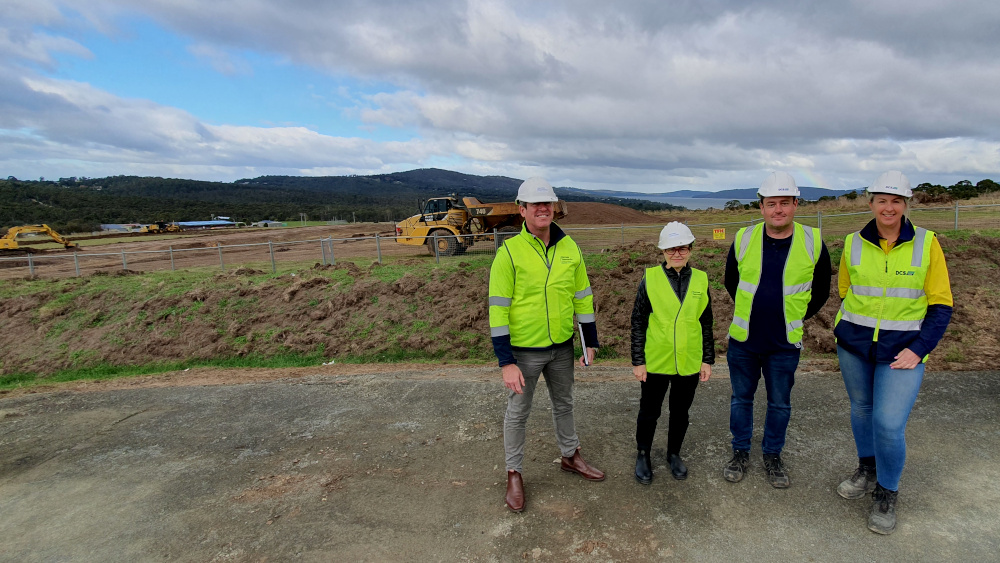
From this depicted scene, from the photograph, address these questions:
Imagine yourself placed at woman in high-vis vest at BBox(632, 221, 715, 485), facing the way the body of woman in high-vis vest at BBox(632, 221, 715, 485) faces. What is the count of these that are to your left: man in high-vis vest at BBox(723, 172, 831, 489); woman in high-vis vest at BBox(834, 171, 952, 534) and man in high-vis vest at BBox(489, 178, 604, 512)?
2

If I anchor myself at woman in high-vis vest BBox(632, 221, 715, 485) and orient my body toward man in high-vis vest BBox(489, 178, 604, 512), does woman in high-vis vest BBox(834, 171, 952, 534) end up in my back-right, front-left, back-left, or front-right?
back-left

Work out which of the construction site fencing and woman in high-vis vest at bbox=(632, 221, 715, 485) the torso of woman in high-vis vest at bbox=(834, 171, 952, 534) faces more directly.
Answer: the woman in high-vis vest

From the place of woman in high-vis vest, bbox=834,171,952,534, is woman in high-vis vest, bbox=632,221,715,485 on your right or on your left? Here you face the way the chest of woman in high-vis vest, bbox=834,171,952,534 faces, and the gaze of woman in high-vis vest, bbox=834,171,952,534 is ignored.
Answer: on your right

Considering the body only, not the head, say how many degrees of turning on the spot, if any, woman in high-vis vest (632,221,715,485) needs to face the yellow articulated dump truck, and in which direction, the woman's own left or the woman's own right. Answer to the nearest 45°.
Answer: approximately 135° to the woman's own right
